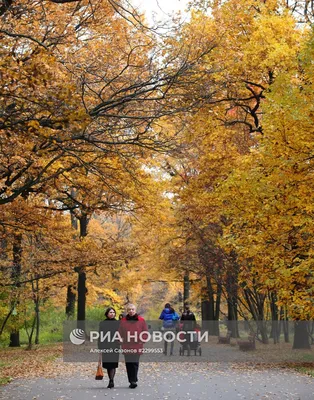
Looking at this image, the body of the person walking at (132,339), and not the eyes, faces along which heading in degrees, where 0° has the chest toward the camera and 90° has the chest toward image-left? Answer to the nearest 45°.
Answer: approximately 0°

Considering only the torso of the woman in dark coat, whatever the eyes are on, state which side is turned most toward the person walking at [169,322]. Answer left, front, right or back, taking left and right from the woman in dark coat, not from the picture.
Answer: back

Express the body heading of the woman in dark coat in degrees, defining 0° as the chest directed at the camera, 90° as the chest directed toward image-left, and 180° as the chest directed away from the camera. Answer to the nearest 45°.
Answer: approximately 0°

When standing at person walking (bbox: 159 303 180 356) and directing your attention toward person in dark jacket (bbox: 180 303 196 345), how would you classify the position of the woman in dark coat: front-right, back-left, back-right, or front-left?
back-right
